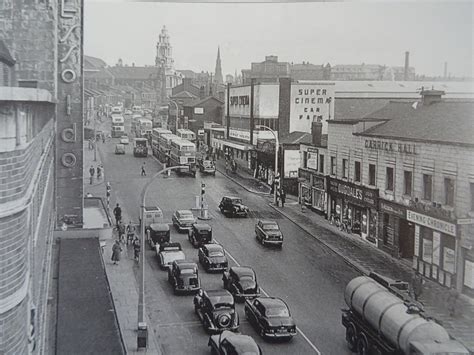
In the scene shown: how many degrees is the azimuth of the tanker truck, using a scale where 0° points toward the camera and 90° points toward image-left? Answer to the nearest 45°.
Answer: approximately 315°

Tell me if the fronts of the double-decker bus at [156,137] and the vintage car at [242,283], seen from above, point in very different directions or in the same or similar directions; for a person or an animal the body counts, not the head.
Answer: very different directions

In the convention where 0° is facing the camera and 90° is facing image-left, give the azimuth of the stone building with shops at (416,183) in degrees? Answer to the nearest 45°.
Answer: approximately 45°

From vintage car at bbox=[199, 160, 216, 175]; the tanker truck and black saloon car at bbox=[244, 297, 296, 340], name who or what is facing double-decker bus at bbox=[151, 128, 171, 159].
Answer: the black saloon car

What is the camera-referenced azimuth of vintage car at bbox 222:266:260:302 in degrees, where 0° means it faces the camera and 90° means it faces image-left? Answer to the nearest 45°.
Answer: approximately 135°

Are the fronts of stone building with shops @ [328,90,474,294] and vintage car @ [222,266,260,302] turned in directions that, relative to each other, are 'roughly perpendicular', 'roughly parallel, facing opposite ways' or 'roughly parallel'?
roughly perpendicular

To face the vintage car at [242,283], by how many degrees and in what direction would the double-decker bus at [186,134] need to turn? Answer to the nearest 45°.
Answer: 0° — it already faces it
